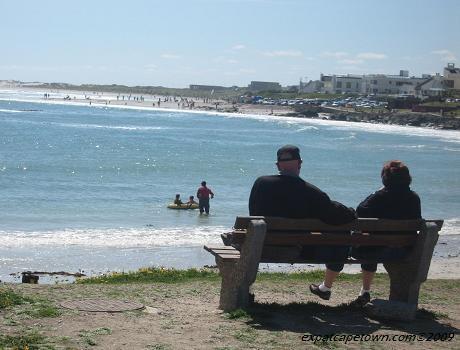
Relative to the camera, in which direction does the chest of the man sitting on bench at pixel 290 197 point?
away from the camera

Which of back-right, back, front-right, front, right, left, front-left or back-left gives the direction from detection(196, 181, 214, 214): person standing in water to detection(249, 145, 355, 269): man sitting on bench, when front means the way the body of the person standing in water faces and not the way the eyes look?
back

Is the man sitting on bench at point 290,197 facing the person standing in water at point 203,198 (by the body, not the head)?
yes

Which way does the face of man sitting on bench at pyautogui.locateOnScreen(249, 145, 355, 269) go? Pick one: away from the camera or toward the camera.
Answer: away from the camera

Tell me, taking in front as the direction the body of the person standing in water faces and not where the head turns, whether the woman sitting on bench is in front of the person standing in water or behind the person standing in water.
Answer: behind

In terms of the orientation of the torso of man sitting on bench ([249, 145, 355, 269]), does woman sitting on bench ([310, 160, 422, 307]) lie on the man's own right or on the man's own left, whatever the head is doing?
on the man's own right

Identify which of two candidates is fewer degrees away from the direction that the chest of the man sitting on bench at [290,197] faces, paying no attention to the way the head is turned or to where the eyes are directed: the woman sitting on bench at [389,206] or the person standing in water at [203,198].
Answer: the person standing in water
